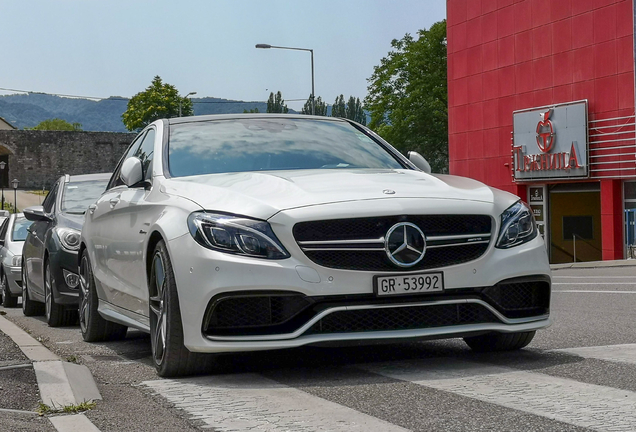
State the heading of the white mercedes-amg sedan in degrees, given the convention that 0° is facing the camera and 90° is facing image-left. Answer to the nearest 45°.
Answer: approximately 315°

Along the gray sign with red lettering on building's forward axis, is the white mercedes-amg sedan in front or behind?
in front

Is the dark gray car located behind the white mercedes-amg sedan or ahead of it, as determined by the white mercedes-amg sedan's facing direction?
behind

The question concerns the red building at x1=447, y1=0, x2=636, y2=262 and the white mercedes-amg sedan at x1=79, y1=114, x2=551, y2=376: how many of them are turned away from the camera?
0

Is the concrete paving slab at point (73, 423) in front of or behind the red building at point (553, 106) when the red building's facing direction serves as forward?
in front

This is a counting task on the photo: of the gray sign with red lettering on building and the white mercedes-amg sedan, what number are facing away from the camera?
0

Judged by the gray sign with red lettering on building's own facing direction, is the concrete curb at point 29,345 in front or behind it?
in front

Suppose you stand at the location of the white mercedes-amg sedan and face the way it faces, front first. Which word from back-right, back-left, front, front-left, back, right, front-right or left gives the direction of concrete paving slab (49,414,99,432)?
right

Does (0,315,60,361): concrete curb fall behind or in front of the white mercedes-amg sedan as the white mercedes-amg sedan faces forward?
behind
